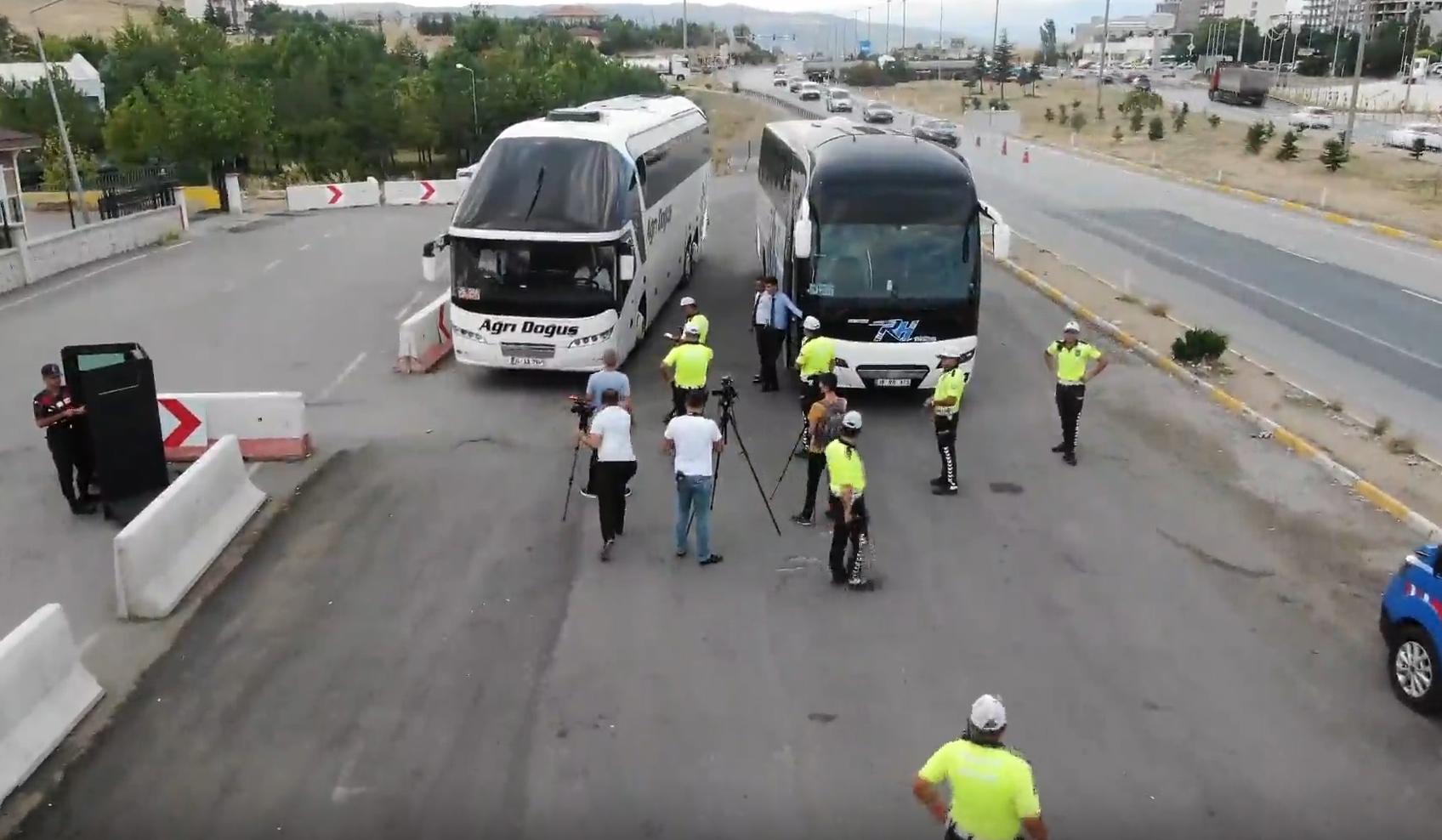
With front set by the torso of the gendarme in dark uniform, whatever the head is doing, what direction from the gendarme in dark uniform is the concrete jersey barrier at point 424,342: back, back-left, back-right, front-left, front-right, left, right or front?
left

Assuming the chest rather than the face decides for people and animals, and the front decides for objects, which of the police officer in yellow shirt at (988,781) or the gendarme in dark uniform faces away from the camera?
the police officer in yellow shirt

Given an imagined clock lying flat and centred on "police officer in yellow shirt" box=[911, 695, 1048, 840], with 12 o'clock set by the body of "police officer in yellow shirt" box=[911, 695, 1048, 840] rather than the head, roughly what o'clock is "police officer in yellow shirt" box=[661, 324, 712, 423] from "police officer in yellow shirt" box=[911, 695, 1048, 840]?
"police officer in yellow shirt" box=[661, 324, 712, 423] is roughly at 11 o'clock from "police officer in yellow shirt" box=[911, 695, 1048, 840].

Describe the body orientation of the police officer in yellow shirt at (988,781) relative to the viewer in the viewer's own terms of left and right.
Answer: facing away from the viewer

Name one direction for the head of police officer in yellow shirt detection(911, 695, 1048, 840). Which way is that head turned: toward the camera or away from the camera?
away from the camera

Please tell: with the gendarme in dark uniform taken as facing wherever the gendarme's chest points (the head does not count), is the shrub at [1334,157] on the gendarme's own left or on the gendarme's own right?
on the gendarme's own left

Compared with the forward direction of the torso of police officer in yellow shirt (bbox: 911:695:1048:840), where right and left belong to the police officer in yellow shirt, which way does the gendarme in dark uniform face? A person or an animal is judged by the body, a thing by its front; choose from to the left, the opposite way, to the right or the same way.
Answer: to the right

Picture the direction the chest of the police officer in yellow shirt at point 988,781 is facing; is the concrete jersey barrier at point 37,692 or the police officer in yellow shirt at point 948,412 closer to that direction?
the police officer in yellow shirt at point 948,412

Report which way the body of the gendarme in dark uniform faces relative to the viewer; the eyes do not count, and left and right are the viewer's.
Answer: facing the viewer and to the right of the viewer

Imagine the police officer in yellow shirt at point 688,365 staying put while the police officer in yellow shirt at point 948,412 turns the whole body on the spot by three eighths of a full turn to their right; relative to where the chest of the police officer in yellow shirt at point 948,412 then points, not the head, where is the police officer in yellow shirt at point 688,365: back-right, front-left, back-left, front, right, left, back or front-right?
back-left

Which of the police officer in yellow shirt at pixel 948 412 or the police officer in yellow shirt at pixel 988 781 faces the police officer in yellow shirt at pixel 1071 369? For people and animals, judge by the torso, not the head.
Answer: the police officer in yellow shirt at pixel 988 781

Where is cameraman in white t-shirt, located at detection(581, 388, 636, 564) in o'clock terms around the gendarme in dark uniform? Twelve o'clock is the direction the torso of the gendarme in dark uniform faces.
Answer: The cameraman in white t-shirt is roughly at 12 o'clock from the gendarme in dark uniform.

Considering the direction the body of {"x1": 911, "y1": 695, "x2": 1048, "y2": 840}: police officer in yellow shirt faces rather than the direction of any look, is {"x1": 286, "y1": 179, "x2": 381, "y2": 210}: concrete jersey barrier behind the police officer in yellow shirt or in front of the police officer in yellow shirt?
in front

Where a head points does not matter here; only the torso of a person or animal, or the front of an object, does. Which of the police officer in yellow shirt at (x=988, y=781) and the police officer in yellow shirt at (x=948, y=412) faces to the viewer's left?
the police officer in yellow shirt at (x=948, y=412)

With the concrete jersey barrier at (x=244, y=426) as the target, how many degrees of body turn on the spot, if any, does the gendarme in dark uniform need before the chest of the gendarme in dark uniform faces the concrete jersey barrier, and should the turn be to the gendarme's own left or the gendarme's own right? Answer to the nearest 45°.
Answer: approximately 90° to the gendarme's own left

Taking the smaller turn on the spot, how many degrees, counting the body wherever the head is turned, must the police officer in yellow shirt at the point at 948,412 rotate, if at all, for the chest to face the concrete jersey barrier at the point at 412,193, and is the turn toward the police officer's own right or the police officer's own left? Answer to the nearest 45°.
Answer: approximately 45° to the police officer's own right

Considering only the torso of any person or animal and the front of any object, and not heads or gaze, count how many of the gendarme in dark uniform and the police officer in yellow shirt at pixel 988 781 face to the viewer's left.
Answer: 0
